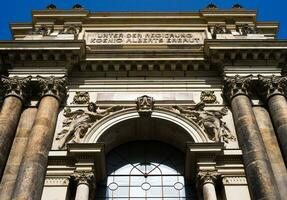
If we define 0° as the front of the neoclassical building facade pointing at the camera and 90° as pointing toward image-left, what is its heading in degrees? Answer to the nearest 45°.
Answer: approximately 0°
